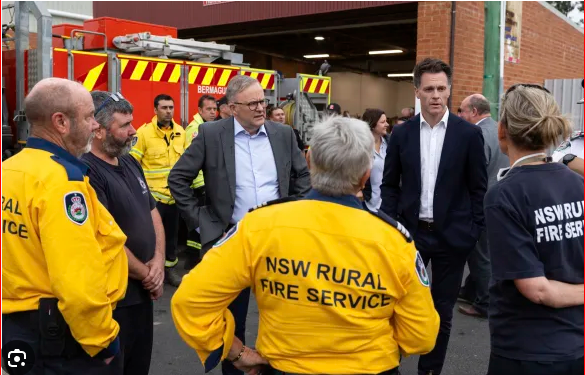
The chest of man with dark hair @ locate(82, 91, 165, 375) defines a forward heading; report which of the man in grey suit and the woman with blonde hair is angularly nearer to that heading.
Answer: the woman with blonde hair

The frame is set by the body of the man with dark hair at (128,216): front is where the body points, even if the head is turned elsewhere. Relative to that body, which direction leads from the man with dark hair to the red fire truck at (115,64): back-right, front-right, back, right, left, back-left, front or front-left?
back-left

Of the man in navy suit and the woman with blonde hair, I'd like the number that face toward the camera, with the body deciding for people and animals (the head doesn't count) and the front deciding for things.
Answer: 1

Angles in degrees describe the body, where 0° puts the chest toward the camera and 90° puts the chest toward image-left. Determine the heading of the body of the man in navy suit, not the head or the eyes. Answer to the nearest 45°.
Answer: approximately 0°

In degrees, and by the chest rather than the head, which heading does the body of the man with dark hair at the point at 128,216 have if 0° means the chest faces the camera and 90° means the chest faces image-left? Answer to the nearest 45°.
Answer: approximately 315°

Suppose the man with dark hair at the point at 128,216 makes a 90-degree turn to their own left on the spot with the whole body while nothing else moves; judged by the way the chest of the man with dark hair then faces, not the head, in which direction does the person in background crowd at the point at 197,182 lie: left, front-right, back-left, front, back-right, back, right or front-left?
front-left

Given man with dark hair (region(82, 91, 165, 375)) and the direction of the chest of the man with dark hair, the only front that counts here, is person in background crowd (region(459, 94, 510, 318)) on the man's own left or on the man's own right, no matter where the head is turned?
on the man's own left

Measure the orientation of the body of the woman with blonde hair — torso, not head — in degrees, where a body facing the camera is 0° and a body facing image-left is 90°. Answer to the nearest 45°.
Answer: approximately 135°
